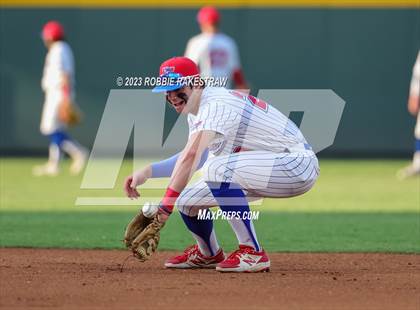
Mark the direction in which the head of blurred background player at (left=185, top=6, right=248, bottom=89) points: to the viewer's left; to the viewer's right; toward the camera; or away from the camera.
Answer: away from the camera

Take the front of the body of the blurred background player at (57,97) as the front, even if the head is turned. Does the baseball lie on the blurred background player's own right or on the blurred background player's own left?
on the blurred background player's own left

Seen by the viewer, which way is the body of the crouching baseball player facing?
to the viewer's left

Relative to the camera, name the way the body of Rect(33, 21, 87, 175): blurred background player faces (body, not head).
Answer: to the viewer's left

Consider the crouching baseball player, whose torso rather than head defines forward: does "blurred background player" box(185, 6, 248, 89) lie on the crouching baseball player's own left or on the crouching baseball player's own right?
on the crouching baseball player's own right

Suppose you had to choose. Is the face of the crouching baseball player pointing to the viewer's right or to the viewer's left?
to the viewer's left
